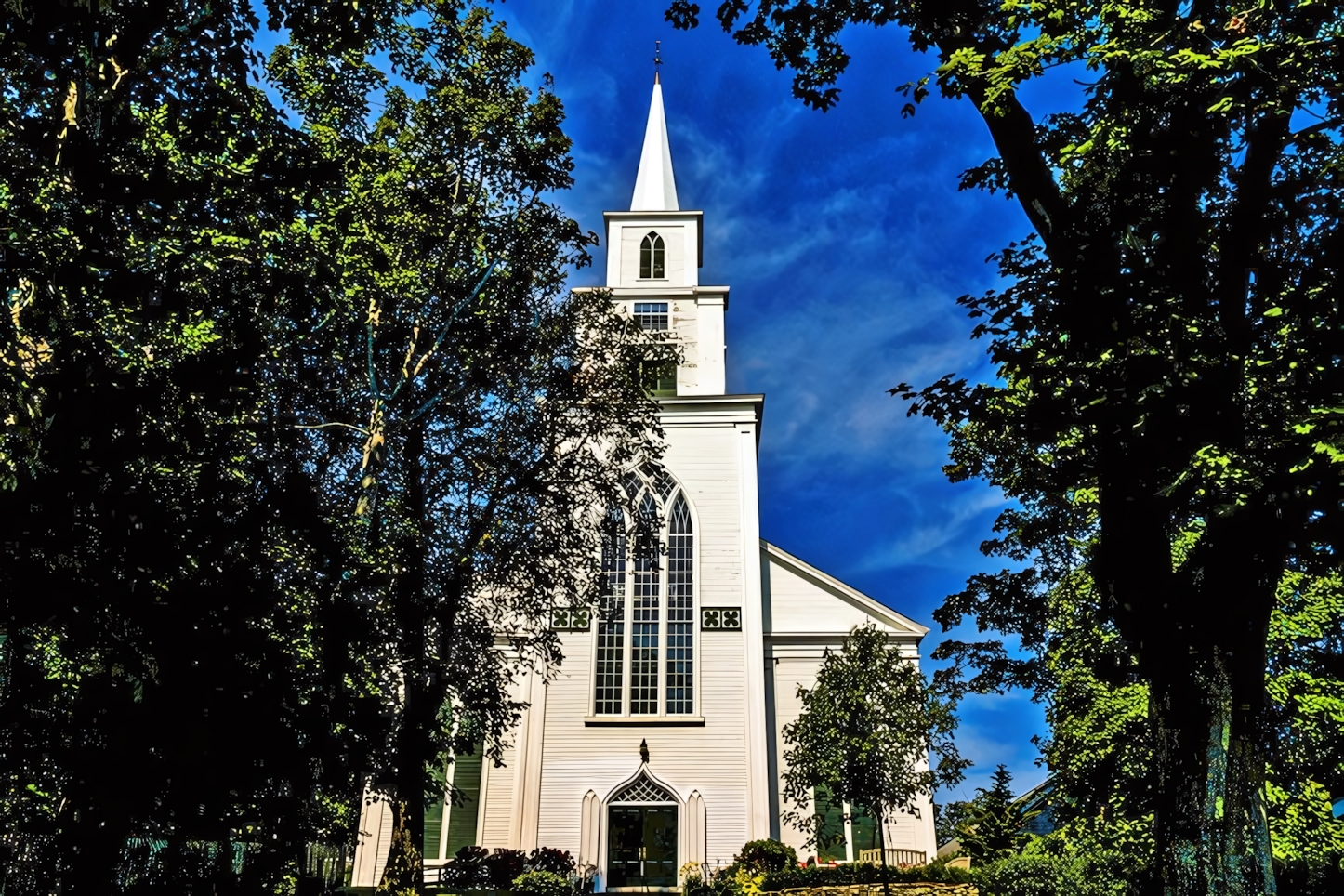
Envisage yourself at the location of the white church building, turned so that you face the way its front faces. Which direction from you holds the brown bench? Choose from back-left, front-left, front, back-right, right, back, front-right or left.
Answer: left

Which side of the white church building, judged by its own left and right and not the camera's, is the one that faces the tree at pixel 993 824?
left

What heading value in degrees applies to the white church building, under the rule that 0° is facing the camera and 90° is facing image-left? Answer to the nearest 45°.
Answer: approximately 0°

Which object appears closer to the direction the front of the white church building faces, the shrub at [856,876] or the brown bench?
the shrub

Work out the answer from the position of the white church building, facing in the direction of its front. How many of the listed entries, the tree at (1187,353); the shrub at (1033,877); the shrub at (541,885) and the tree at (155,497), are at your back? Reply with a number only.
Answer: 0

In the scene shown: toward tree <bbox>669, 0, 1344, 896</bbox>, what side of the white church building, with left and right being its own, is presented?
front

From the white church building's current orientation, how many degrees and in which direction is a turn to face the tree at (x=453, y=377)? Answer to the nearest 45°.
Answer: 0° — it already faces it

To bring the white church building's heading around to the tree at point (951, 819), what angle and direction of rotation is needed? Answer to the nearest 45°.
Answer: approximately 135° to its left

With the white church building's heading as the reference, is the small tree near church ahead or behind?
ahead

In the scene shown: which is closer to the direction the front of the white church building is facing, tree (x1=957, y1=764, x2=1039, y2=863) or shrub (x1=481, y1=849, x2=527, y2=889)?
the shrub
